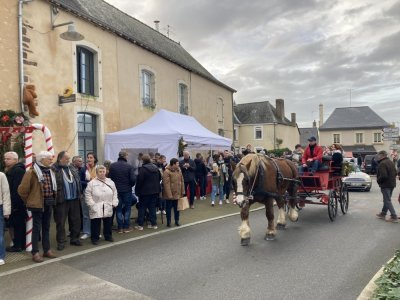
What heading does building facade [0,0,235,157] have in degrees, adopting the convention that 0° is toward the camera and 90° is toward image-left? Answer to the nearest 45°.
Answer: approximately 315°

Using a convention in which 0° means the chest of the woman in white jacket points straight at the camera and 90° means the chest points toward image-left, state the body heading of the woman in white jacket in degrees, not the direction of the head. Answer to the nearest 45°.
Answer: approximately 0°

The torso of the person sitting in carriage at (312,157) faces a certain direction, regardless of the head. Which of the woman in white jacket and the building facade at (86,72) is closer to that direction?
the woman in white jacket

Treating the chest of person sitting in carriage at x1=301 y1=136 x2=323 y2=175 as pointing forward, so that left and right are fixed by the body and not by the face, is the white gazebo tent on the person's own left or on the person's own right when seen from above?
on the person's own right

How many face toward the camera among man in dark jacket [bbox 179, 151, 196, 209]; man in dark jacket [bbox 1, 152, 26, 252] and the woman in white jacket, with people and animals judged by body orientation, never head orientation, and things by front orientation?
2

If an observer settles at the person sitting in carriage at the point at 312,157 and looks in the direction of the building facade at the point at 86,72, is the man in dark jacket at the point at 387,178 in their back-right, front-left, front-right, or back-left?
back-right

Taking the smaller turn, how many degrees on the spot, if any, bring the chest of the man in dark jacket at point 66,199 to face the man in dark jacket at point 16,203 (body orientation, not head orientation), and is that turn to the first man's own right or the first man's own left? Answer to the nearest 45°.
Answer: approximately 135° to the first man's own right

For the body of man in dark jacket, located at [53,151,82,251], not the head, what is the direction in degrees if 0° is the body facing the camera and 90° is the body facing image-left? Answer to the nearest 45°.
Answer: approximately 315°
